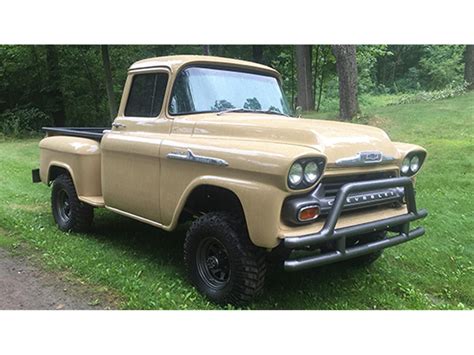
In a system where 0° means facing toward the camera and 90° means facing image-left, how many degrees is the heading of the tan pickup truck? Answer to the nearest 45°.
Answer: approximately 315°

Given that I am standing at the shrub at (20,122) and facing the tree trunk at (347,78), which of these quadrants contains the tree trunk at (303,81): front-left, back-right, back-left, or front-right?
front-left

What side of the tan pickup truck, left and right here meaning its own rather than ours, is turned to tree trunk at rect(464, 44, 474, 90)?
left

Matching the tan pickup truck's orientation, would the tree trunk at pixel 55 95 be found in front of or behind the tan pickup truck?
behind

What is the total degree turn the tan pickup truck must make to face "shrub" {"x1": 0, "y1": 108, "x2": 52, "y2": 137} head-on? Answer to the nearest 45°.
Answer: approximately 180°

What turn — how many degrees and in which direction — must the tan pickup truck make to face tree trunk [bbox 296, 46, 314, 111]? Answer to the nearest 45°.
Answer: approximately 135° to its left

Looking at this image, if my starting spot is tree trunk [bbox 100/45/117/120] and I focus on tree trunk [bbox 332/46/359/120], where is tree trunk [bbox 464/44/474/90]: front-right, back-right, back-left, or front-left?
front-left

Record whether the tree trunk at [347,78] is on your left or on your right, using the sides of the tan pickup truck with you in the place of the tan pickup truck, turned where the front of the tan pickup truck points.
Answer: on your left

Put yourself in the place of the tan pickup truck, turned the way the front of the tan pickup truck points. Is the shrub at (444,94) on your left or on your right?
on your left
